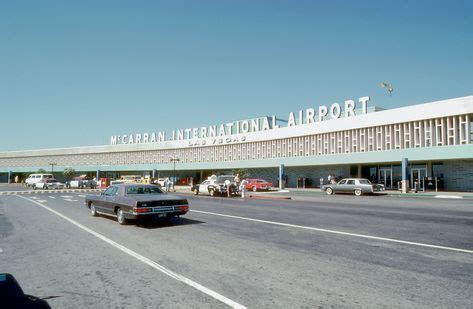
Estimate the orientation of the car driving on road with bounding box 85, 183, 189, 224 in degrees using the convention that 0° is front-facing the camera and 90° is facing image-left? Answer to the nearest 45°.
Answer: approximately 135°

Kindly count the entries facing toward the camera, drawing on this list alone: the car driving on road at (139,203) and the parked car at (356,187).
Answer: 0

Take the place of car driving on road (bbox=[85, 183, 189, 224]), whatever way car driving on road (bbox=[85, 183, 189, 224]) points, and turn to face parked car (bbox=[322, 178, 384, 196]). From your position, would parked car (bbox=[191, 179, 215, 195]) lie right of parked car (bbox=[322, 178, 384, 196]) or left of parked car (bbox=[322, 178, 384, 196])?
left

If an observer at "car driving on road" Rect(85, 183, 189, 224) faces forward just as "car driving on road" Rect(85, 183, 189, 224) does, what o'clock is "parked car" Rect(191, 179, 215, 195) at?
"parked car" Rect(191, 179, 215, 195) is roughly at 2 o'clock from "car driving on road" Rect(85, 183, 189, 224).

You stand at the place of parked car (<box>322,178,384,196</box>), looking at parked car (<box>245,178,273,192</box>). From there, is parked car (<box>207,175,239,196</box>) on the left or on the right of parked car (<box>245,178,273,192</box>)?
left

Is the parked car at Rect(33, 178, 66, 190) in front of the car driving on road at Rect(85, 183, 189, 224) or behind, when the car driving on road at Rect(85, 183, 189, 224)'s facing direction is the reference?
in front

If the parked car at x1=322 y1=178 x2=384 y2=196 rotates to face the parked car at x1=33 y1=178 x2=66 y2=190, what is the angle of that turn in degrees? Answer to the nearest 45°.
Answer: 0° — it already faces it

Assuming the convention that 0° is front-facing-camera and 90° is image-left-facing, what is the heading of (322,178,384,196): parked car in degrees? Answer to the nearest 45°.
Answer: approximately 90°

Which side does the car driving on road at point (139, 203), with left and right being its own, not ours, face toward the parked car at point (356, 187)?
right
